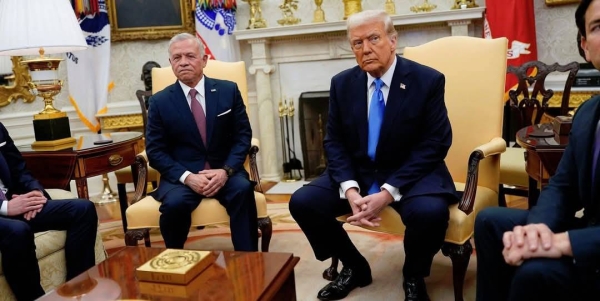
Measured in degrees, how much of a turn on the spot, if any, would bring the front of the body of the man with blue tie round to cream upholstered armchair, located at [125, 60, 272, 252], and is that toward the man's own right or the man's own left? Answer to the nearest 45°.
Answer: approximately 45° to the man's own right

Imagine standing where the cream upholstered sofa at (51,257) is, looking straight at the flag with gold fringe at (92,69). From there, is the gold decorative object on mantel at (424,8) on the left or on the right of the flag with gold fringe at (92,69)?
right

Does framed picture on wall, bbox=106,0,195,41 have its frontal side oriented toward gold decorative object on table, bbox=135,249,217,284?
yes

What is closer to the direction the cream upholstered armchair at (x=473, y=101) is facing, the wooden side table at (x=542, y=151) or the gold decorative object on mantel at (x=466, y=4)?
the wooden side table

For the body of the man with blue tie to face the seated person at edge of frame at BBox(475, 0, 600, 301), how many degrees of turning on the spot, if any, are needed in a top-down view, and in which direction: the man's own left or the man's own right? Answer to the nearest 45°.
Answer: approximately 90° to the man's own left

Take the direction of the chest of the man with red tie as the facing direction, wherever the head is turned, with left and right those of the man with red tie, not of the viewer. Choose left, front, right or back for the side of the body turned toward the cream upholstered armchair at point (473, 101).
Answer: left

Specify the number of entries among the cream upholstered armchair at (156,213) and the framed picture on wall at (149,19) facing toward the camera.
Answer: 2
